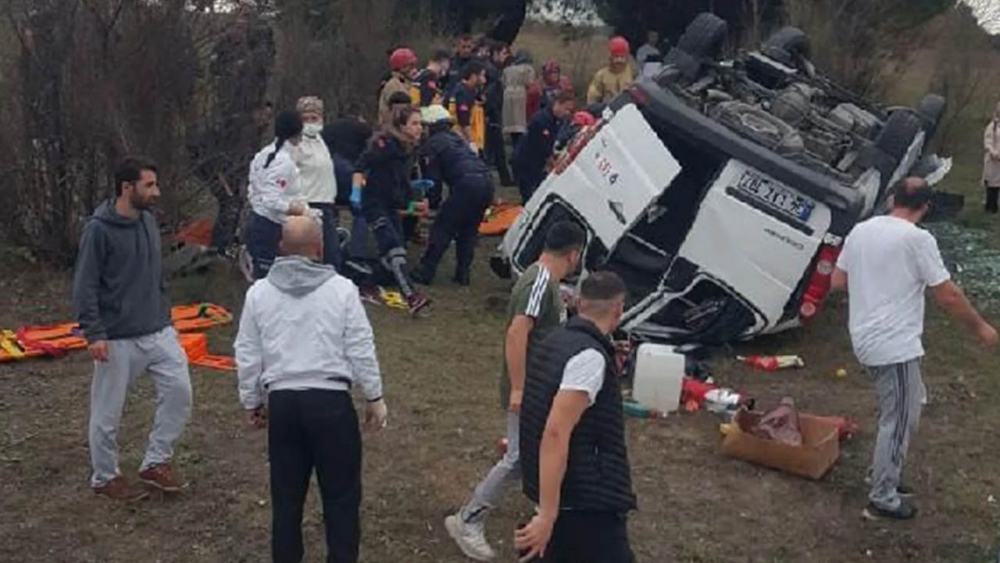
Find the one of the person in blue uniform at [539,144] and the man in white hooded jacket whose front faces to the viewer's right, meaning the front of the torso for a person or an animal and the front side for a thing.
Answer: the person in blue uniform

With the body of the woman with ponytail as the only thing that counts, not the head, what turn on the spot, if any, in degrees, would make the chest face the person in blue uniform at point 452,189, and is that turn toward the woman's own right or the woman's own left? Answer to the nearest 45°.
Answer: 0° — they already face them

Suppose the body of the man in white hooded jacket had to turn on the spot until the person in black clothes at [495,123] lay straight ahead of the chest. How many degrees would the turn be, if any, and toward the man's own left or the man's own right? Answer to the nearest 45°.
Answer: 0° — they already face them

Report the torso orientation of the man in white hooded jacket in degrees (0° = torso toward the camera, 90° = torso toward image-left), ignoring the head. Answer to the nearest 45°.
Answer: approximately 180°

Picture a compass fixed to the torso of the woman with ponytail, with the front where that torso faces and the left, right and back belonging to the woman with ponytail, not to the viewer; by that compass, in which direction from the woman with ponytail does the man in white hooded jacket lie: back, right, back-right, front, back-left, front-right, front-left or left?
back-right

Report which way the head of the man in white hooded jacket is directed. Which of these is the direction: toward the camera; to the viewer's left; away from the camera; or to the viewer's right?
away from the camera

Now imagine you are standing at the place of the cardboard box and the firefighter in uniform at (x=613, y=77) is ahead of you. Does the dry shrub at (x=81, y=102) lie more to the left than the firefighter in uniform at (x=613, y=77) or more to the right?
left

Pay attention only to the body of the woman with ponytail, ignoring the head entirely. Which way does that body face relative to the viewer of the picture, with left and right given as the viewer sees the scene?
facing away from the viewer and to the right of the viewer

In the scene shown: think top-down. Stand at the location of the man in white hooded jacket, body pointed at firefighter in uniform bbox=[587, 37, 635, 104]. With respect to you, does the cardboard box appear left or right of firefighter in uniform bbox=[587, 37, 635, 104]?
right
